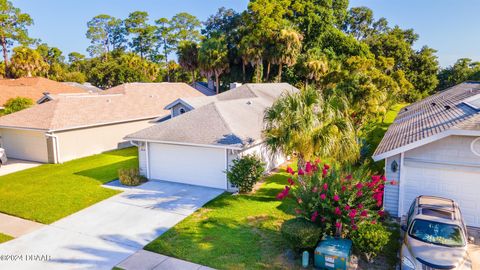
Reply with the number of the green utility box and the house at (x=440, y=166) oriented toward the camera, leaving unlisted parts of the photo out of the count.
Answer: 2

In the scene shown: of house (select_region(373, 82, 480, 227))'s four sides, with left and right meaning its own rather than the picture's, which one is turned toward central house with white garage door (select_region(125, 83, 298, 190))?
right

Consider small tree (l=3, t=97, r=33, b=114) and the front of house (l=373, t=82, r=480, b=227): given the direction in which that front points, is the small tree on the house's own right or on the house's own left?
on the house's own right

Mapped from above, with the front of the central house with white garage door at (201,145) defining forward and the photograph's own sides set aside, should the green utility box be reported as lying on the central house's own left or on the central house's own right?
on the central house's own left

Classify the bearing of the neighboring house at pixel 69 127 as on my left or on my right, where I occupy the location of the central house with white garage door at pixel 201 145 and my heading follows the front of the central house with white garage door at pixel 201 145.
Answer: on my right

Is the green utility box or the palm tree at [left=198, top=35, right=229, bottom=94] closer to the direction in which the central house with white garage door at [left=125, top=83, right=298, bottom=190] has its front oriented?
the green utility box

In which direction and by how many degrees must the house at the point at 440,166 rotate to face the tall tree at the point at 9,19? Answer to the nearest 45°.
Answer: approximately 90° to its right

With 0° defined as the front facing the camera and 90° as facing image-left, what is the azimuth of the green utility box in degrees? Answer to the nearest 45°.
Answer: approximately 0°

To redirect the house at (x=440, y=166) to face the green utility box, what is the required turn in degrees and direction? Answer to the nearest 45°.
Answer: approximately 45° to its right

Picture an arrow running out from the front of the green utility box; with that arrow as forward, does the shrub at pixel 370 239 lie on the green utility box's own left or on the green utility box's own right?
on the green utility box's own left

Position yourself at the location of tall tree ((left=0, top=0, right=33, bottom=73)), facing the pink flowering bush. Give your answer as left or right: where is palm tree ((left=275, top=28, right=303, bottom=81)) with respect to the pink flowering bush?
left
